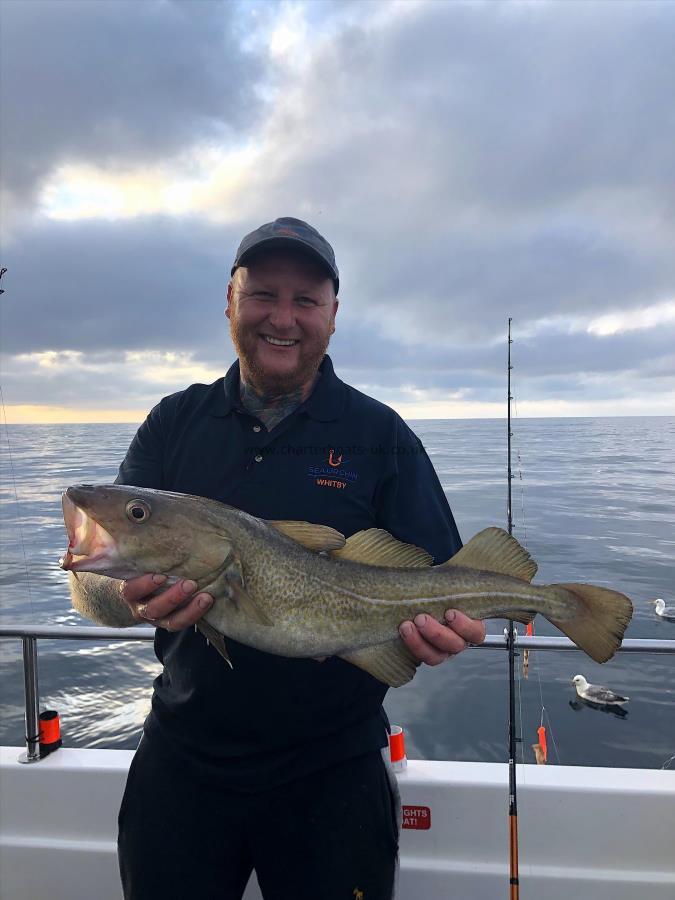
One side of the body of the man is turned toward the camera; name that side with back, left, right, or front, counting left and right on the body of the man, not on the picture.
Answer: front

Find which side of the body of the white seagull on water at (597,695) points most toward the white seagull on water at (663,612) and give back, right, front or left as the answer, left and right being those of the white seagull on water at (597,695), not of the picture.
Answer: right

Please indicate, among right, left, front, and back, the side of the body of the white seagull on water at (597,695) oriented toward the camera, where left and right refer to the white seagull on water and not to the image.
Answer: left

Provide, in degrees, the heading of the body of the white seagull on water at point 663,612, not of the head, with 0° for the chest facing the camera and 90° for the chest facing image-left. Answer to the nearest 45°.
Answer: approximately 90°

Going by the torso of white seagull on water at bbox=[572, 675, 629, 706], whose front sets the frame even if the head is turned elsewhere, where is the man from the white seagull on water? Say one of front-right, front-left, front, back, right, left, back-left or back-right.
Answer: left

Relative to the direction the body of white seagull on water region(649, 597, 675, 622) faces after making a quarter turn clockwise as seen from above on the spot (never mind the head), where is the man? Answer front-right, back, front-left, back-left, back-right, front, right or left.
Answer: back

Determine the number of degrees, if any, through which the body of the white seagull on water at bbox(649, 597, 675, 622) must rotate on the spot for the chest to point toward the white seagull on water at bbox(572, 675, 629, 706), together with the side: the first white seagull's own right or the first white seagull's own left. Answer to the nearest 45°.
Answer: approximately 90° to the first white seagull's own left

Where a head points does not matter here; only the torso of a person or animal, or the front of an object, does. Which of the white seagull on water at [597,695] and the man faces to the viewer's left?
the white seagull on water

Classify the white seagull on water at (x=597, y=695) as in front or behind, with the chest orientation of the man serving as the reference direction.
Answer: behind
